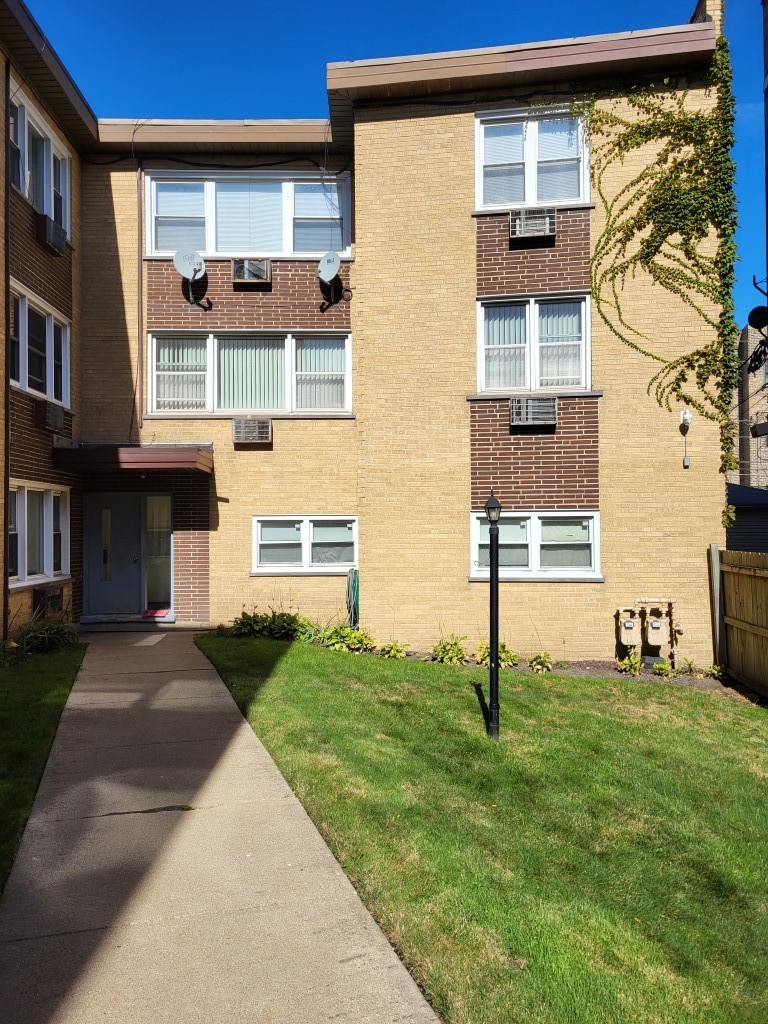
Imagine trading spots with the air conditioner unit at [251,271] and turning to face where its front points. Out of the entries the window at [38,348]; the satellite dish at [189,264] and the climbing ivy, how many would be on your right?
2

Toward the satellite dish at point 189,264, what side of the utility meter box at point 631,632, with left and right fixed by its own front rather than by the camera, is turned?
right

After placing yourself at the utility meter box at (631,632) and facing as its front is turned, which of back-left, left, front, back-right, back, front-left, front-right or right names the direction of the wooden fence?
left

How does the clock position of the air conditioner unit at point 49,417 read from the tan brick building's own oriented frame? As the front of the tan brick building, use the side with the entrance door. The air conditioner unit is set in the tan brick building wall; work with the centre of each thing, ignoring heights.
The air conditioner unit is roughly at 3 o'clock from the tan brick building.

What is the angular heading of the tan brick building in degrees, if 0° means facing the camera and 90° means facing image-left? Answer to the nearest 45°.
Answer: approximately 0°

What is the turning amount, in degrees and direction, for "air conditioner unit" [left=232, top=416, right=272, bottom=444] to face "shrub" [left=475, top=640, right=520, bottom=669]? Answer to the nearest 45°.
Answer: approximately 45° to its left

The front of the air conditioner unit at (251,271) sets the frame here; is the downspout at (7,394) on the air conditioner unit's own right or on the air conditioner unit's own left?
on the air conditioner unit's own right
